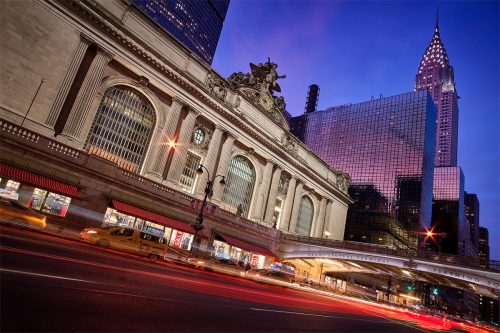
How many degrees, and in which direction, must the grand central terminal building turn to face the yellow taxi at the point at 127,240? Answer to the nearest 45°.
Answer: approximately 45° to its right

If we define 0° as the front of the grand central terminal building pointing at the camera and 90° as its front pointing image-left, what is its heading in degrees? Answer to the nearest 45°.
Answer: approximately 315°

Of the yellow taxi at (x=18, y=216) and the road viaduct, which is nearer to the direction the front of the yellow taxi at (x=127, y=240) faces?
the yellow taxi

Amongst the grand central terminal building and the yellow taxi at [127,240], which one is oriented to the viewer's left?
the yellow taxi

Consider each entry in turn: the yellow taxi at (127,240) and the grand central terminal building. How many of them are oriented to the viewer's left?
1

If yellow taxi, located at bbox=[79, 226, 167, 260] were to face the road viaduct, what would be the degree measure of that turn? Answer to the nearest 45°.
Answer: approximately 180°

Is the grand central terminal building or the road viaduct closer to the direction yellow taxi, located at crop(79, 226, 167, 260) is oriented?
the grand central terminal building

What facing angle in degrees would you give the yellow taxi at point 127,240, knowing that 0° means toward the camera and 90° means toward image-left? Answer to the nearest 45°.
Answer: approximately 90°

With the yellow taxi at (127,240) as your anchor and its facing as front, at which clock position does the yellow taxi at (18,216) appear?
the yellow taxi at (18,216) is roughly at 12 o'clock from the yellow taxi at (127,240).
